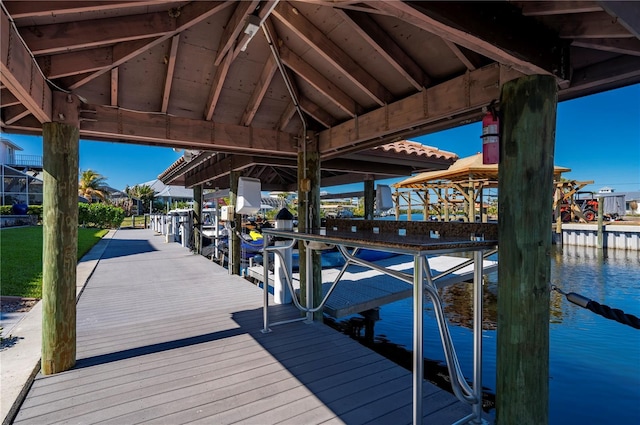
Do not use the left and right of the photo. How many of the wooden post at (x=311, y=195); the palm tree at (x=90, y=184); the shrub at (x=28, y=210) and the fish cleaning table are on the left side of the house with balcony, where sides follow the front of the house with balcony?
1

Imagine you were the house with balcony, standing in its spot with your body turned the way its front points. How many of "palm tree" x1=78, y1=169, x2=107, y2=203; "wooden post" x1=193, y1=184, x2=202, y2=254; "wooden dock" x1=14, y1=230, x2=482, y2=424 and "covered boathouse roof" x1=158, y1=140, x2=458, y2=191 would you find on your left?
1

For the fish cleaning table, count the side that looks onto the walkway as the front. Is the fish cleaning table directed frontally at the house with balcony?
no

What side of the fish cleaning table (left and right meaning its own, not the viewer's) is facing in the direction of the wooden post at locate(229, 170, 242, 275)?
right

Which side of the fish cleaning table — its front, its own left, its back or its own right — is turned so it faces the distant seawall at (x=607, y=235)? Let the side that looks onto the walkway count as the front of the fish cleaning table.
back

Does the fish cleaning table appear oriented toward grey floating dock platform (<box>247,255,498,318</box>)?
no

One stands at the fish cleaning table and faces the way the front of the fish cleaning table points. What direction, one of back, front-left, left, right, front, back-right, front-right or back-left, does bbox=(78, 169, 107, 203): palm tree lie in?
right

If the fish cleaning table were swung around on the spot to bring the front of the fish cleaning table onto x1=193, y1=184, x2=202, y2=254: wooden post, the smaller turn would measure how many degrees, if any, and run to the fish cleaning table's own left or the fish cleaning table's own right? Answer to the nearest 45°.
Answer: approximately 90° to the fish cleaning table's own right

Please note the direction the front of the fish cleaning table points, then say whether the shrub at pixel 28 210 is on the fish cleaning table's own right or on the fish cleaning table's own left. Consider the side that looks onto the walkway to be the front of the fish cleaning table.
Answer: on the fish cleaning table's own right

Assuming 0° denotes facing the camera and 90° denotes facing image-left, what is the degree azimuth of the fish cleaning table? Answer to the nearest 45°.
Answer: approximately 45°

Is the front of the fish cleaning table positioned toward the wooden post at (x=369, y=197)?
no

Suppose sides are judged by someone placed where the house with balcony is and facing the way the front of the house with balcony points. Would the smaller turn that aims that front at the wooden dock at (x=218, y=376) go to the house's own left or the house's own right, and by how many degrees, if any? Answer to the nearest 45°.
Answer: approximately 45° to the house's own right

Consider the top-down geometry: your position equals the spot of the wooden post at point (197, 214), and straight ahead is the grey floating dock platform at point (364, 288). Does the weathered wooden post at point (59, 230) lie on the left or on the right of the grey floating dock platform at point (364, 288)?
right

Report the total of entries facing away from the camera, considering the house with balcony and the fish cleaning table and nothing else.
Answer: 0

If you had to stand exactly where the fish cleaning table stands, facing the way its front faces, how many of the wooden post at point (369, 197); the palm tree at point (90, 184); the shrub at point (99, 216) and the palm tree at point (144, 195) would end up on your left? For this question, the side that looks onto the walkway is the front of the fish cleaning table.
0

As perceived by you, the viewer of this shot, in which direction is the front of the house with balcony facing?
facing the viewer and to the right of the viewer

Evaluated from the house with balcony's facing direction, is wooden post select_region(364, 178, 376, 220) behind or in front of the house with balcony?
in front
